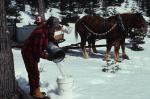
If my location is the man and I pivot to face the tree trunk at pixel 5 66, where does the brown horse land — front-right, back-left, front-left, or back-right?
back-right

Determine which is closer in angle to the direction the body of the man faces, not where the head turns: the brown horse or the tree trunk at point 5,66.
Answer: the brown horse

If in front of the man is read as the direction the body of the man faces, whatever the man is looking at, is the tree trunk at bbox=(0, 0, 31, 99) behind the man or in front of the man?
behind

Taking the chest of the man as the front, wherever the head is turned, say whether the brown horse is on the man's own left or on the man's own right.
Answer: on the man's own left

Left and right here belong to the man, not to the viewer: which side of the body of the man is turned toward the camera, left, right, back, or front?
right

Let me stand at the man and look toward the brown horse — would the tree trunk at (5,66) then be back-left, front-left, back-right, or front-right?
back-left
